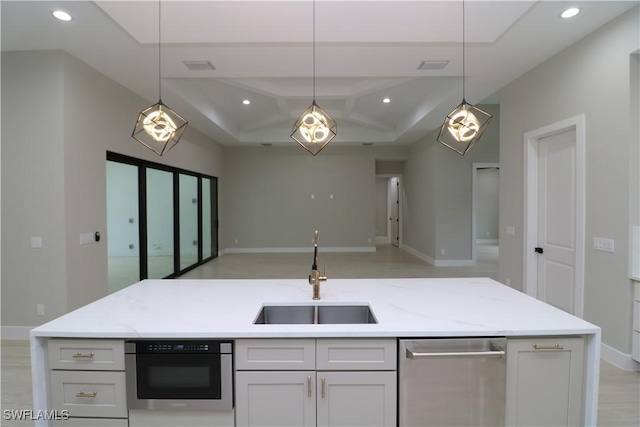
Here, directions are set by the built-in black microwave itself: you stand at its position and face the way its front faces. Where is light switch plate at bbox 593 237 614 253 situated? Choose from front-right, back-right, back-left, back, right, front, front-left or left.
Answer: left

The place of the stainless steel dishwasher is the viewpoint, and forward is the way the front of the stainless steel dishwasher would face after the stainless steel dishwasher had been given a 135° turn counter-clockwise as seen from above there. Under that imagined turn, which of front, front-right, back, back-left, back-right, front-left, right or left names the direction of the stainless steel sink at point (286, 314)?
back-left

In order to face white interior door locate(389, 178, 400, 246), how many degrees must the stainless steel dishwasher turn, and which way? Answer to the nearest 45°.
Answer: approximately 180°

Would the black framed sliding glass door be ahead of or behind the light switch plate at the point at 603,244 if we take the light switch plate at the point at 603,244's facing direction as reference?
ahead

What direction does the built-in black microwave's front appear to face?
toward the camera

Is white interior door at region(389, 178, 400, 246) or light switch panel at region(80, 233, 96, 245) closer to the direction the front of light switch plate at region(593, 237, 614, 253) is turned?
the light switch panel

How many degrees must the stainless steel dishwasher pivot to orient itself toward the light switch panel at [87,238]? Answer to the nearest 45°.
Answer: approximately 90° to its right

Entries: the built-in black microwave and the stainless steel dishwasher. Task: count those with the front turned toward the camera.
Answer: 2

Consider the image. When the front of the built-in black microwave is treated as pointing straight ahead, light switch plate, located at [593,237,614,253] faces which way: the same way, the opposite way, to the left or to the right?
to the right

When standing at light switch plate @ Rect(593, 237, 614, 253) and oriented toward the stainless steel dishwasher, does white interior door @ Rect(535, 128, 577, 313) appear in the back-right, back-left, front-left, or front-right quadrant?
back-right

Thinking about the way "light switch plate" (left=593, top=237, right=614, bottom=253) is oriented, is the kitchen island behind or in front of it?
in front

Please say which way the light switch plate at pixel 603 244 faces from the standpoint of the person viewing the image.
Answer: facing the viewer and to the left of the viewer

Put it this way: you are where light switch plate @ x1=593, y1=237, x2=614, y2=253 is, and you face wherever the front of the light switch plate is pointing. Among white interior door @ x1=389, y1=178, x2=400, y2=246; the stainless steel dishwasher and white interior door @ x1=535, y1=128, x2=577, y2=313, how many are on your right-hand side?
2

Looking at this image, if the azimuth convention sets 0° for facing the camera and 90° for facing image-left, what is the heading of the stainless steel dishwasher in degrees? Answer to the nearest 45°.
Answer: approximately 0°
